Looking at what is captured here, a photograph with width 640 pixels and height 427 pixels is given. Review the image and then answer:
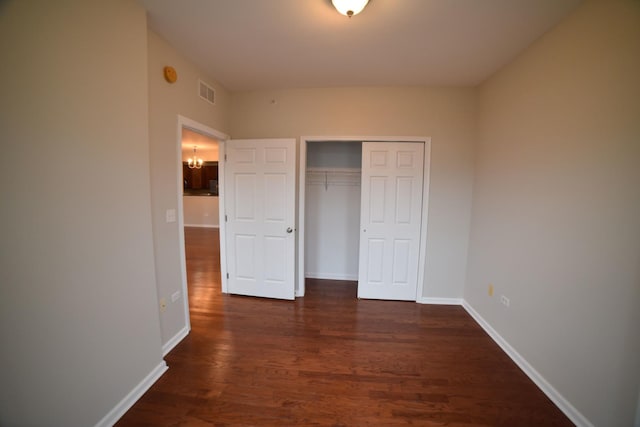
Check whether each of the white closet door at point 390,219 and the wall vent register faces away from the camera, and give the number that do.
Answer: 0

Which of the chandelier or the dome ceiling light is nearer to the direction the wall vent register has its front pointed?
the dome ceiling light

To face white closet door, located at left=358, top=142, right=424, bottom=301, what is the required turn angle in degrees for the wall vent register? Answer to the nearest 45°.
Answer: approximately 45° to its left

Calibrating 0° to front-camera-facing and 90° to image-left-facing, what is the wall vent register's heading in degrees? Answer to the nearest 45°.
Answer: approximately 315°

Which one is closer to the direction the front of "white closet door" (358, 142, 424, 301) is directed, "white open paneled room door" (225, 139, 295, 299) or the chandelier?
the white open paneled room door

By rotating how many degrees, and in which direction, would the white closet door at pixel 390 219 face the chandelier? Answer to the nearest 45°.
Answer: approximately 135° to its right

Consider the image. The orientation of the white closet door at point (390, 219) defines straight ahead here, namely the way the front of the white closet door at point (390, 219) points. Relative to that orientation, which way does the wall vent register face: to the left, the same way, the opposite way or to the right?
to the left

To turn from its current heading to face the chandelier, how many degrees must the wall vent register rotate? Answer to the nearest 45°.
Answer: approximately 135° to its left

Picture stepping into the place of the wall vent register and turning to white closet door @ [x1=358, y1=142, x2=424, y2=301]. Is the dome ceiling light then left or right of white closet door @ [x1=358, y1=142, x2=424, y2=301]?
right

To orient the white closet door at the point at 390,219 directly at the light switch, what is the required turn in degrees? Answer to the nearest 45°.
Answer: approximately 45° to its right

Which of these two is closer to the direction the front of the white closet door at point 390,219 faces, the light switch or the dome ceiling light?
the dome ceiling light

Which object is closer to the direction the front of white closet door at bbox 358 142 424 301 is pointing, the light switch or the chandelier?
the light switch

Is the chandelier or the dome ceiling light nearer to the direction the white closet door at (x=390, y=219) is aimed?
the dome ceiling light

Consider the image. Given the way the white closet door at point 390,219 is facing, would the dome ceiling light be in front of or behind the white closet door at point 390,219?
in front
